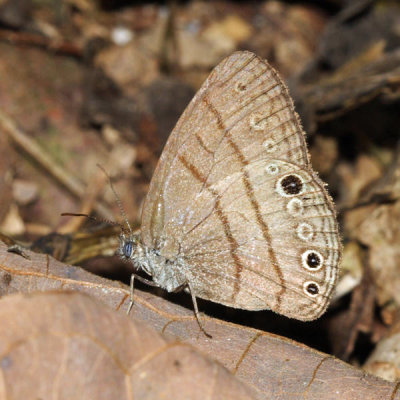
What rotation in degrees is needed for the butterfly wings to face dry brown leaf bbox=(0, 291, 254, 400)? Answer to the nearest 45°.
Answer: approximately 90° to its left

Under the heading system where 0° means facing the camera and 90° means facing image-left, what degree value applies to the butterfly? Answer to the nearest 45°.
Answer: approximately 90°
